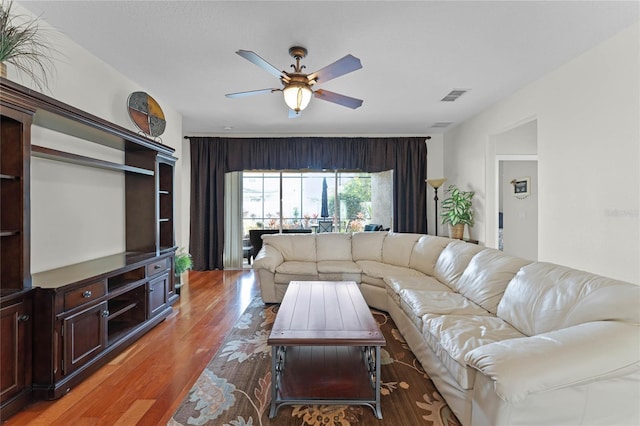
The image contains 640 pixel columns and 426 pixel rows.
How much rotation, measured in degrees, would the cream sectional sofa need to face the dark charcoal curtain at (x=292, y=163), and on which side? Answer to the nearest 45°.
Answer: approximately 90° to its right

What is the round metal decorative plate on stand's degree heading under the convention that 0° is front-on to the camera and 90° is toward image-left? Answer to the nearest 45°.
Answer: approximately 315°

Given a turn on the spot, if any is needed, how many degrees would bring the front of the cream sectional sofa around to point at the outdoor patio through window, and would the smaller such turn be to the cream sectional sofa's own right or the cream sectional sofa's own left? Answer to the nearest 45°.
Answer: approximately 90° to the cream sectional sofa's own right

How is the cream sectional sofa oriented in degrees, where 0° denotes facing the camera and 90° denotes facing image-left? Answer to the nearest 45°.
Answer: approximately 45°

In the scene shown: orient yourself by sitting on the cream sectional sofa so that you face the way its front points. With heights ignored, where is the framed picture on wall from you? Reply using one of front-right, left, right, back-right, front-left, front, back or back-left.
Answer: back-right

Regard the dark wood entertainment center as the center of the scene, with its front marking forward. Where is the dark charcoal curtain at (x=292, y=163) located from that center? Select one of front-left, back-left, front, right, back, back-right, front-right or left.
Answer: left

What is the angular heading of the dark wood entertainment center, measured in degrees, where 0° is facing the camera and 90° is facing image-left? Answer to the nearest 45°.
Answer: approximately 315°
